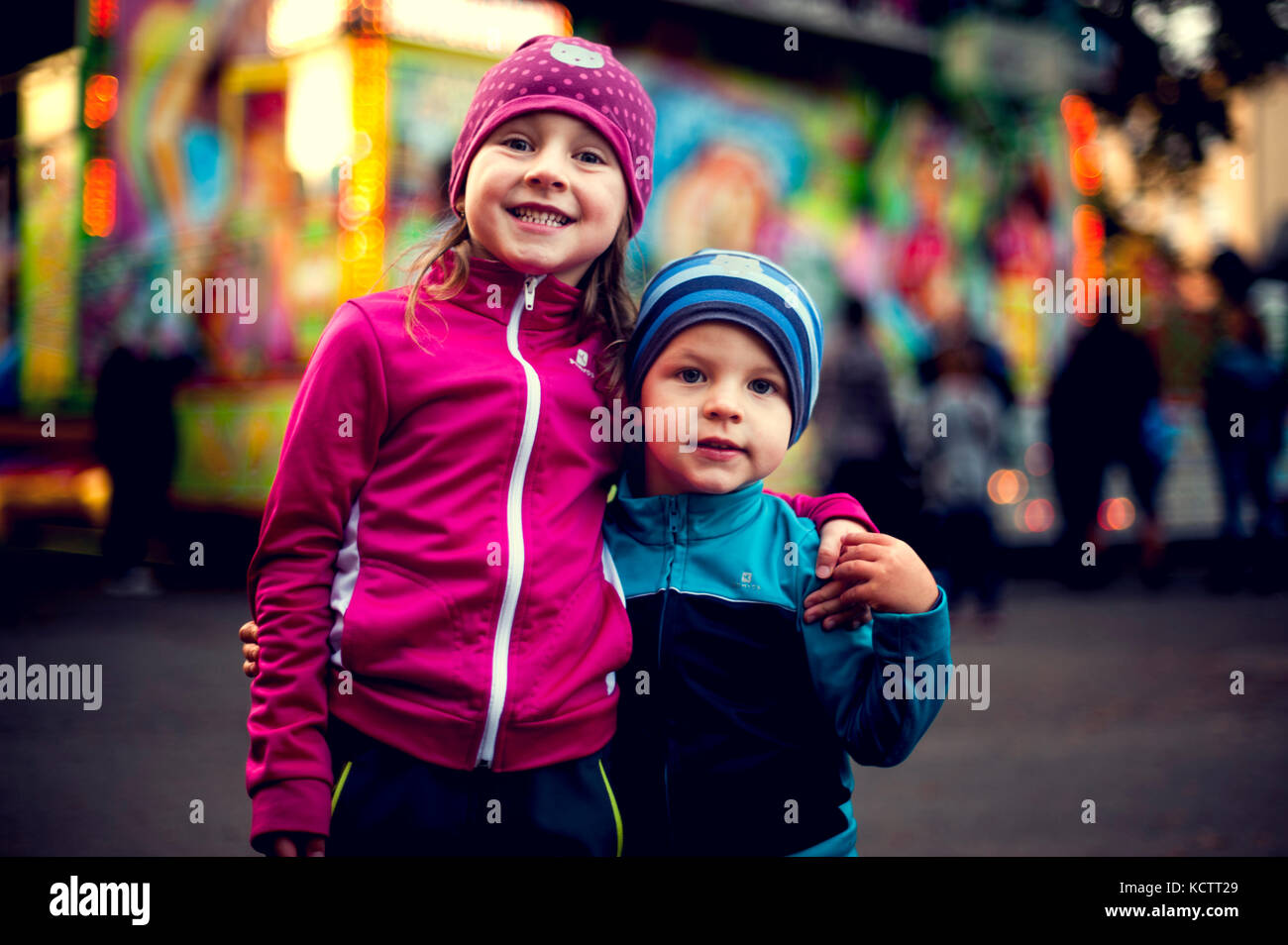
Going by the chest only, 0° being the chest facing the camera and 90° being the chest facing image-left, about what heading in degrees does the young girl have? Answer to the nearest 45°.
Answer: approximately 0°

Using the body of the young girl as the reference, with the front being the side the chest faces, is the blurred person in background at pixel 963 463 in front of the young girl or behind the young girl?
behind

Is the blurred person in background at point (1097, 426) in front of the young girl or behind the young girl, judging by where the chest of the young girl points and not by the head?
behind
